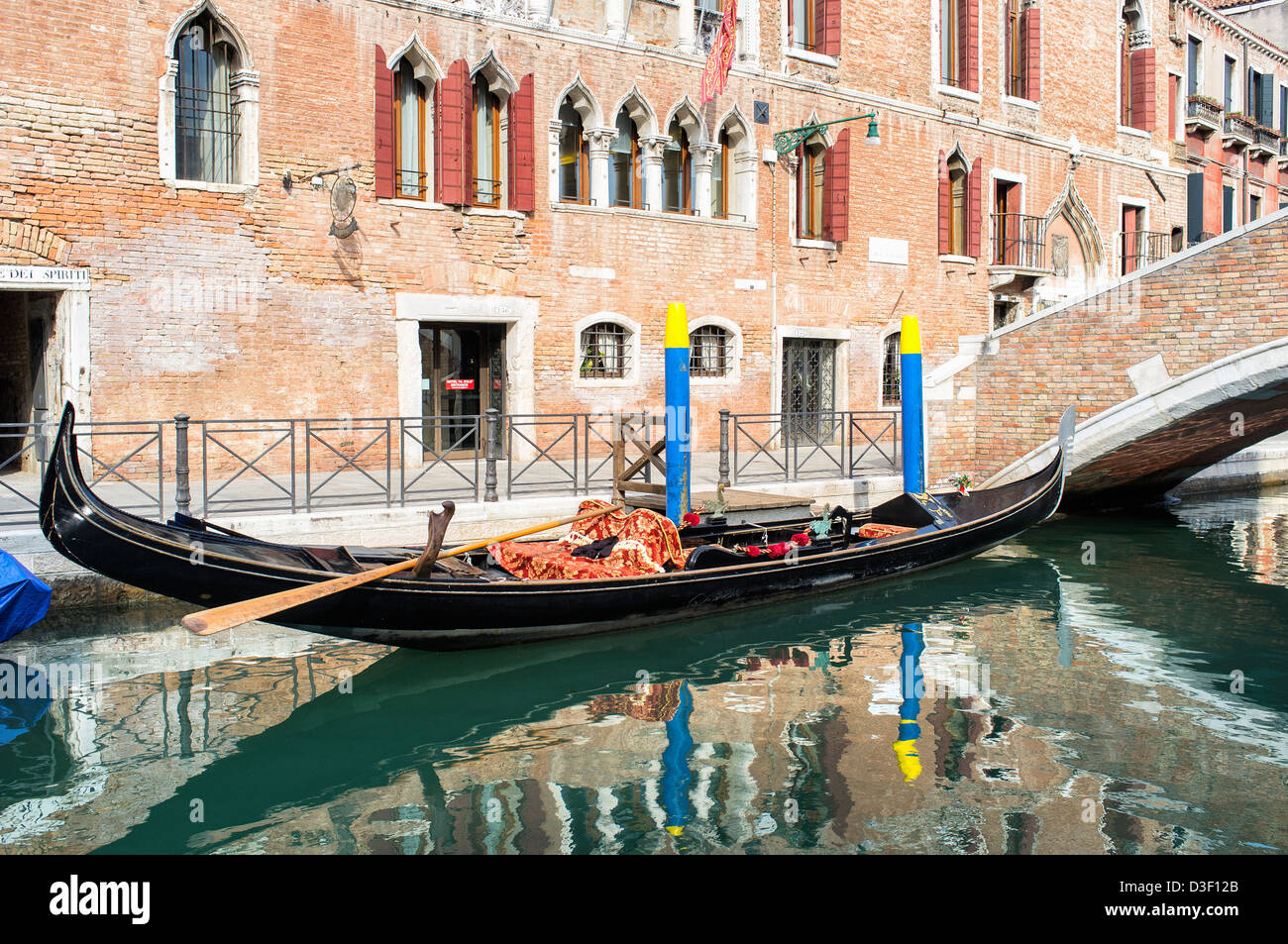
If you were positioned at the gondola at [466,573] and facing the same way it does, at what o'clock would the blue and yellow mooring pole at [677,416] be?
The blue and yellow mooring pole is roughly at 10 o'clock from the gondola.

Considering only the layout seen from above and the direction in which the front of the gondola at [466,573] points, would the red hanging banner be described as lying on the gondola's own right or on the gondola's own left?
on the gondola's own left

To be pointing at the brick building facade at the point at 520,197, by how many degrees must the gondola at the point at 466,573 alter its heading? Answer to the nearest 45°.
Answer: approximately 90° to its left

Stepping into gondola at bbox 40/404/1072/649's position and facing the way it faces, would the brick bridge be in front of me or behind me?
in front

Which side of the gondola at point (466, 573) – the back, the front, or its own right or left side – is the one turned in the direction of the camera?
right

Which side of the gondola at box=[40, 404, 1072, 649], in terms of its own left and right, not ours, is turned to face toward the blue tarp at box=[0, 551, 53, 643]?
back
